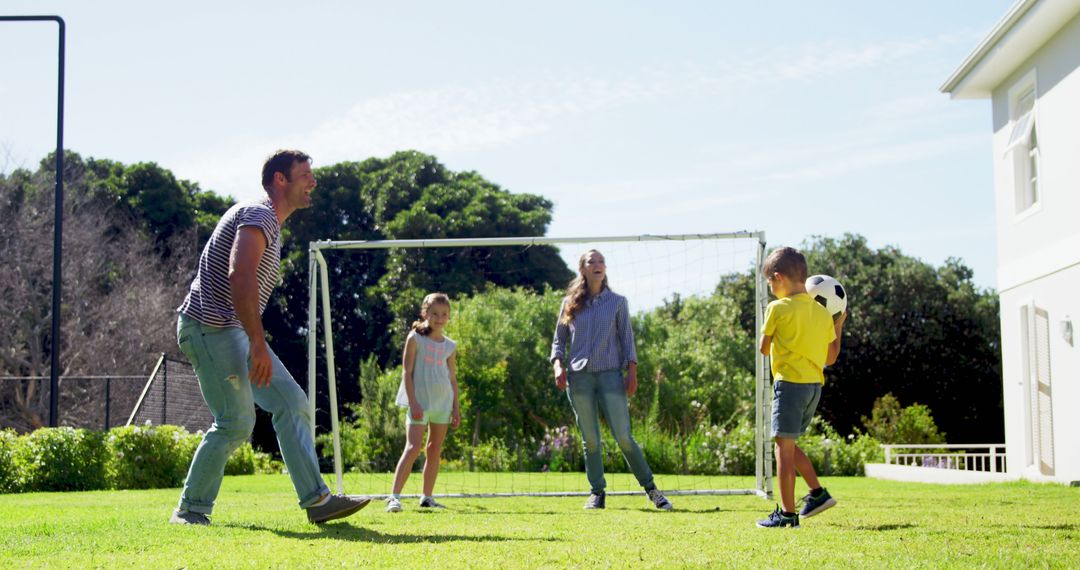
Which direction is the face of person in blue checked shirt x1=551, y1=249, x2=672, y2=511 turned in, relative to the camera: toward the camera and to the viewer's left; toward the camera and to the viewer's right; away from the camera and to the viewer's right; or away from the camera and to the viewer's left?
toward the camera and to the viewer's right

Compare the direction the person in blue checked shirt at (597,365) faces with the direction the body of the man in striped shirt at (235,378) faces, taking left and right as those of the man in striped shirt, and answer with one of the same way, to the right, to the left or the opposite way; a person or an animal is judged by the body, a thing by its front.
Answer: to the right

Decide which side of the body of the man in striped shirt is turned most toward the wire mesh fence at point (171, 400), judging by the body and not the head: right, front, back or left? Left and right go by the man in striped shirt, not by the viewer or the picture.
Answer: left

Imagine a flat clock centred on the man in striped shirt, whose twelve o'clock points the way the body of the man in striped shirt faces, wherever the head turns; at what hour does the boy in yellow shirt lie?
The boy in yellow shirt is roughly at 12 o'clock from the man in striped shirt.

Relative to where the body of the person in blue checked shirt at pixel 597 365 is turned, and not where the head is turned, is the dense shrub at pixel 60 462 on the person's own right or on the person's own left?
on the person's own right

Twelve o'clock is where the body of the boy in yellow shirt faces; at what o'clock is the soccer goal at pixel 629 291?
The soccer goal is roughly at 1 o'clock from the boy in yellow shirt.

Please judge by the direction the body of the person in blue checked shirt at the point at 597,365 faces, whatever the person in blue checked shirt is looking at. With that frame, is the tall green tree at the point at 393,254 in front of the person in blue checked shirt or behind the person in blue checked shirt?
behind

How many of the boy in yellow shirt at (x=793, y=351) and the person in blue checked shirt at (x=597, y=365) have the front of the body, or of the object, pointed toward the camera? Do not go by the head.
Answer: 1

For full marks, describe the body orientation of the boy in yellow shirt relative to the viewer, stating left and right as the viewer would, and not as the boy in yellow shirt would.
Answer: facing away from the viewer and to the left of the viewer

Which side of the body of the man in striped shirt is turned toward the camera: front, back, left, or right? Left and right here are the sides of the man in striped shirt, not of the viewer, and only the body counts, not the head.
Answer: right

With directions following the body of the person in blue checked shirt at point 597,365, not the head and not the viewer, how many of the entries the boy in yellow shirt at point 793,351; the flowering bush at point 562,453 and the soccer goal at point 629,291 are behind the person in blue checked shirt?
2

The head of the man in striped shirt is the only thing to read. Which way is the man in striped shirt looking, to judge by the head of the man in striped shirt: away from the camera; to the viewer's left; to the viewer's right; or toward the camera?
to the viewer's right

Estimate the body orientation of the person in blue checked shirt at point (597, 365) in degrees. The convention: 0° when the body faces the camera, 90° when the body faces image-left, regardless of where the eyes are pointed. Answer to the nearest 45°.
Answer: approximately 0°
